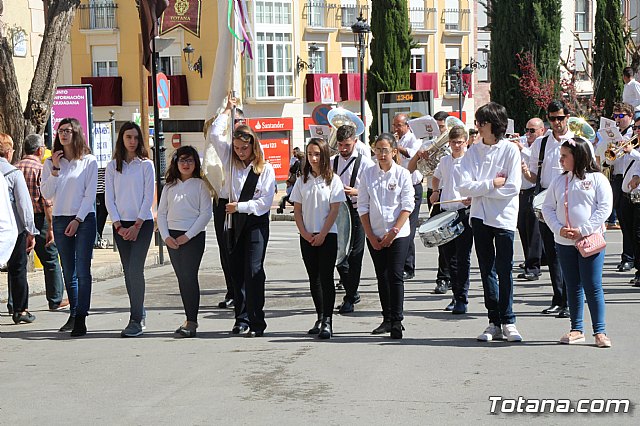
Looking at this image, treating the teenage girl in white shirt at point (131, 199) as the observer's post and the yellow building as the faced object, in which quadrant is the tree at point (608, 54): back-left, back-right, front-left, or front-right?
front-right

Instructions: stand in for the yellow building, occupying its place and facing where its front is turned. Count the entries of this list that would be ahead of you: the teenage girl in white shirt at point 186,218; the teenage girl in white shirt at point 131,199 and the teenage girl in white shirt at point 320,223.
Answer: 3

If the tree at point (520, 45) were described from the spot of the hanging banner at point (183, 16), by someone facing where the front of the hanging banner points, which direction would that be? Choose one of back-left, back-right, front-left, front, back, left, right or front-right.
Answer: back-left

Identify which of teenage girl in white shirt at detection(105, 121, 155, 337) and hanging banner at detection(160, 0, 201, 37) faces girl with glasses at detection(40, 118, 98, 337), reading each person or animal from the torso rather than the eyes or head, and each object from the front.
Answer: the hanging banner

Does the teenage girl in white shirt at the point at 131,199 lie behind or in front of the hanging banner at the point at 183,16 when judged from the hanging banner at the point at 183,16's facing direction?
in front

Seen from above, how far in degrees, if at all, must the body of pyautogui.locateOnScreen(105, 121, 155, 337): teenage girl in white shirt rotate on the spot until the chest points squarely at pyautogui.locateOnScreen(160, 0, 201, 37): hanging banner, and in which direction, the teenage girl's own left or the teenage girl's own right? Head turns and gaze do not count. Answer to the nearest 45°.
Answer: approximately 180°

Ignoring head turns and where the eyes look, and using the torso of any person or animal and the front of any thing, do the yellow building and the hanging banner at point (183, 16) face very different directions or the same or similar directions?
same or similar directions

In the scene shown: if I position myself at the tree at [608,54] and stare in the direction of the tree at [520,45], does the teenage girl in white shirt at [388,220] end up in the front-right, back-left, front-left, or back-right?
front-left

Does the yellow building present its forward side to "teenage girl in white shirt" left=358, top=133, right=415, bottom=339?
yes

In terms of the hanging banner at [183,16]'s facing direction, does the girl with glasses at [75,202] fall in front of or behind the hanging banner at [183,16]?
in front

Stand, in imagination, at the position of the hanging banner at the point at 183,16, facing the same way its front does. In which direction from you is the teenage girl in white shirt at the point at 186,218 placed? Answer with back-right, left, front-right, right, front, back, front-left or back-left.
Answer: front

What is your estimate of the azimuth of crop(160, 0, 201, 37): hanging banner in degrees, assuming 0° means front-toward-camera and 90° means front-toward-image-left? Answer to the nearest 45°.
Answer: approximately 0°

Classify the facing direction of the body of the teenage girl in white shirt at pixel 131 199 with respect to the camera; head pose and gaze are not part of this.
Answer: toward the camera
